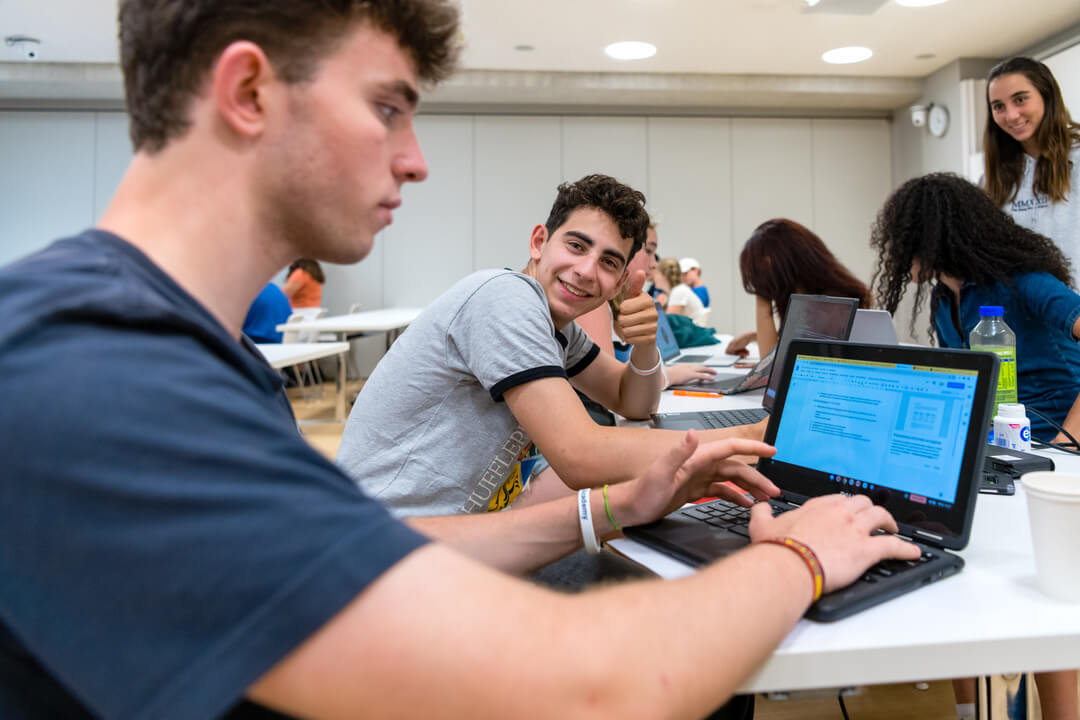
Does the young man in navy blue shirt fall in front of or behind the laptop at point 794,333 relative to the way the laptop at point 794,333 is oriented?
in front

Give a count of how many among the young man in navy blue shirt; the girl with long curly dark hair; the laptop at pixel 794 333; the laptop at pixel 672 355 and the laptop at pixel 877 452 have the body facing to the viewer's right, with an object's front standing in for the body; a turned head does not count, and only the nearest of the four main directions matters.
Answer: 2

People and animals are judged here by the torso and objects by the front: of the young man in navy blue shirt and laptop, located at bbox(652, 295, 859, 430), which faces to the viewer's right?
the young man in navy blue shirt

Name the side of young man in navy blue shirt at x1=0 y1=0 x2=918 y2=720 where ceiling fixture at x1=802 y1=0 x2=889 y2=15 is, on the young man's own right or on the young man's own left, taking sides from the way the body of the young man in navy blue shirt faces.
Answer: on the young man's own left

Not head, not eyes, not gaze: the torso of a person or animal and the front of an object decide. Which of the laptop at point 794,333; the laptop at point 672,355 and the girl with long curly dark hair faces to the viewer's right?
the laptop at point 672,355

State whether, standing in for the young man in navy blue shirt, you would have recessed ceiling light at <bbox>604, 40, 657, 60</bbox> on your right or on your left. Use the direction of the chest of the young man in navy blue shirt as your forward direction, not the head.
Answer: on your left

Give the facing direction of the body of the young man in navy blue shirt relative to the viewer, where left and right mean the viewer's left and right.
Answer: facing to the right of the viewer

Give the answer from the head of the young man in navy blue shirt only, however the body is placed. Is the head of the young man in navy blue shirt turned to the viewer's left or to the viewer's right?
to the viewer's right

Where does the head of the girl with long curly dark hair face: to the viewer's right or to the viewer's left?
to the viewer's left
